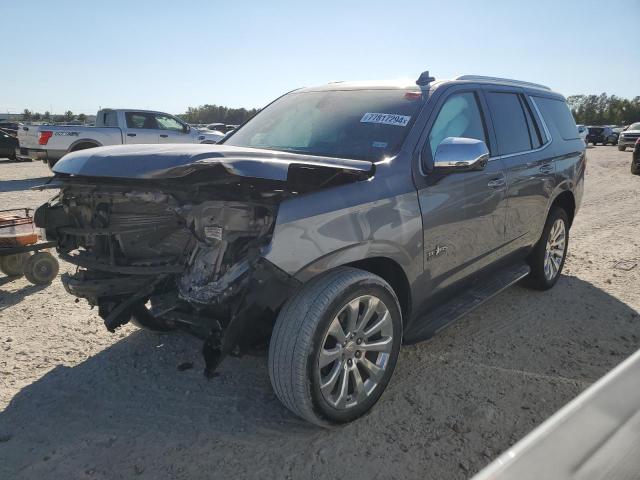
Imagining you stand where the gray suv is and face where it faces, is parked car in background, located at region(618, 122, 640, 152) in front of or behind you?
behind

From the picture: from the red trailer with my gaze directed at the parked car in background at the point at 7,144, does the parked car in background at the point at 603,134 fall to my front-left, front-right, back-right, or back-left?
front-right

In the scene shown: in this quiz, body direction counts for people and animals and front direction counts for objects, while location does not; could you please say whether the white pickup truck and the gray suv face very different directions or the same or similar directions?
very different directions

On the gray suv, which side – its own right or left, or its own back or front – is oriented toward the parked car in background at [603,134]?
back

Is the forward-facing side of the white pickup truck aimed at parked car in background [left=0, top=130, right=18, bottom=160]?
no

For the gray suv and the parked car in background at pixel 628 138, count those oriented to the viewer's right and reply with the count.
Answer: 0

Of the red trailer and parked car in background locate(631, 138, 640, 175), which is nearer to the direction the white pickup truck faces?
the parked car in background

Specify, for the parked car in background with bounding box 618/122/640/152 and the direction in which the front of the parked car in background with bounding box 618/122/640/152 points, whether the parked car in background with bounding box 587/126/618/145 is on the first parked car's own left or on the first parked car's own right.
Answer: on the first parked car's own right

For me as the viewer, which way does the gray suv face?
facing the viewer and to the left of the viewer

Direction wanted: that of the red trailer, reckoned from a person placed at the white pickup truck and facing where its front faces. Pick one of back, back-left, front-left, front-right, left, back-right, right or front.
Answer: back-right

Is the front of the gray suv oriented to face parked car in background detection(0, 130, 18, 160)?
no

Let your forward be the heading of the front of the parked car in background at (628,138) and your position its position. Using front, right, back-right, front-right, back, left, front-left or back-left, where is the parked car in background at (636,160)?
front-left

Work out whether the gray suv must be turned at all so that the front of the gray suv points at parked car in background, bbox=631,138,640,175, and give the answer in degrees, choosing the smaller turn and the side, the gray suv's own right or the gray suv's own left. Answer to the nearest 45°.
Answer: approximately 180°

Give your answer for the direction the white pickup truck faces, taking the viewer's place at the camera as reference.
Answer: facing away from the viewer and to the right of the viewer

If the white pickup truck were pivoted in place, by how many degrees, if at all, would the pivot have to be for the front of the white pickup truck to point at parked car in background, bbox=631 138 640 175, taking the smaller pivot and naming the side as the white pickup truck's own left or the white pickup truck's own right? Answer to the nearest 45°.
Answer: approximately 45° to the white pickup truck's own right

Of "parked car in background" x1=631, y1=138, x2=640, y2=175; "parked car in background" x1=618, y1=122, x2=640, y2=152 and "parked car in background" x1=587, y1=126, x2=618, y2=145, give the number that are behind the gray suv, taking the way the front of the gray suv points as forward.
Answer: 3
